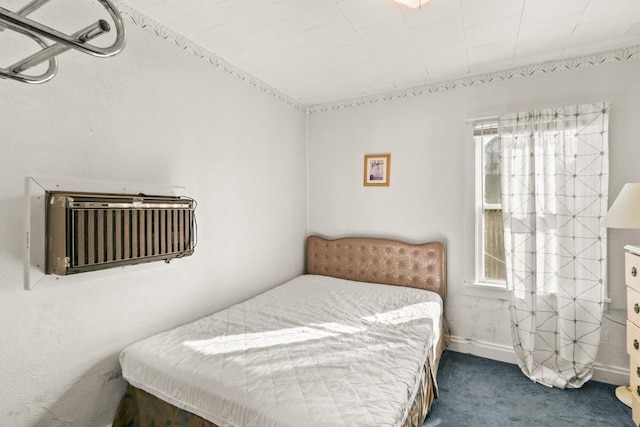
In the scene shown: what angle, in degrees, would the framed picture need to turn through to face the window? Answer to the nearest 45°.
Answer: approximately 90° to its left

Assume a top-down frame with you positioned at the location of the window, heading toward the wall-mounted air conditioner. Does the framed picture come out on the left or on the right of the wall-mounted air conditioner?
right

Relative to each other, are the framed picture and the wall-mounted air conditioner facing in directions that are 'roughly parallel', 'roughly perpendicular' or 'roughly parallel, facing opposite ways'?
roughly perpendicular

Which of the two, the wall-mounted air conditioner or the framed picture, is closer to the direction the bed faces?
the wall-mounted air conditioner

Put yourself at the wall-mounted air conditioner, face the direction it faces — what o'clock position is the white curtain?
The white curtain is roughly at 11 o'clock from the wall-mounted air conditioner.

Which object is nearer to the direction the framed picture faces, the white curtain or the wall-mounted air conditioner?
the wall-mounted air conditioner

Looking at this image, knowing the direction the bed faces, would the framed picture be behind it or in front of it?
behind

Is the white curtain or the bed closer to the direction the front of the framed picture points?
the bed

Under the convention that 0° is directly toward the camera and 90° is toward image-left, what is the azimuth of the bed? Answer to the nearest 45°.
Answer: approximately 45°
